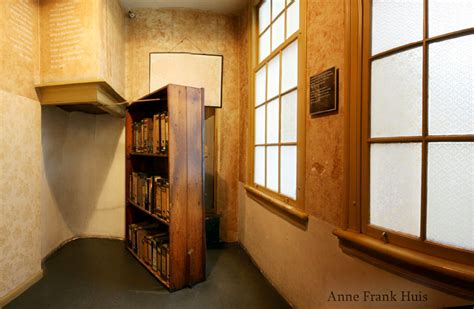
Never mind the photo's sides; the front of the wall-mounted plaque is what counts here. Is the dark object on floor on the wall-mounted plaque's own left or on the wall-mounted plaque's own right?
on the wall-mounted plaque's own right

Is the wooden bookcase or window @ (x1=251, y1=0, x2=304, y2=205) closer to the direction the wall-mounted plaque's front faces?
the wooden bookcase

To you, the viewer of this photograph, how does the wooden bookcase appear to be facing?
facing the viewer and to the left of the viewer

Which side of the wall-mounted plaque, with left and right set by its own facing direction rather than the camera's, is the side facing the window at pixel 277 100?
right

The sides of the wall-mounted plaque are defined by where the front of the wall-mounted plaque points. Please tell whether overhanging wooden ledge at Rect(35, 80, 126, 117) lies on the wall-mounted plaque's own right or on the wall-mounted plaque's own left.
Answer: on the wall-mounted plaque's own right

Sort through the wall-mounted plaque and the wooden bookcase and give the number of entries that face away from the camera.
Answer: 0

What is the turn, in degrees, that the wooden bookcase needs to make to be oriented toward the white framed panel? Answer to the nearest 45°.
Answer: approximately 135° to its right
